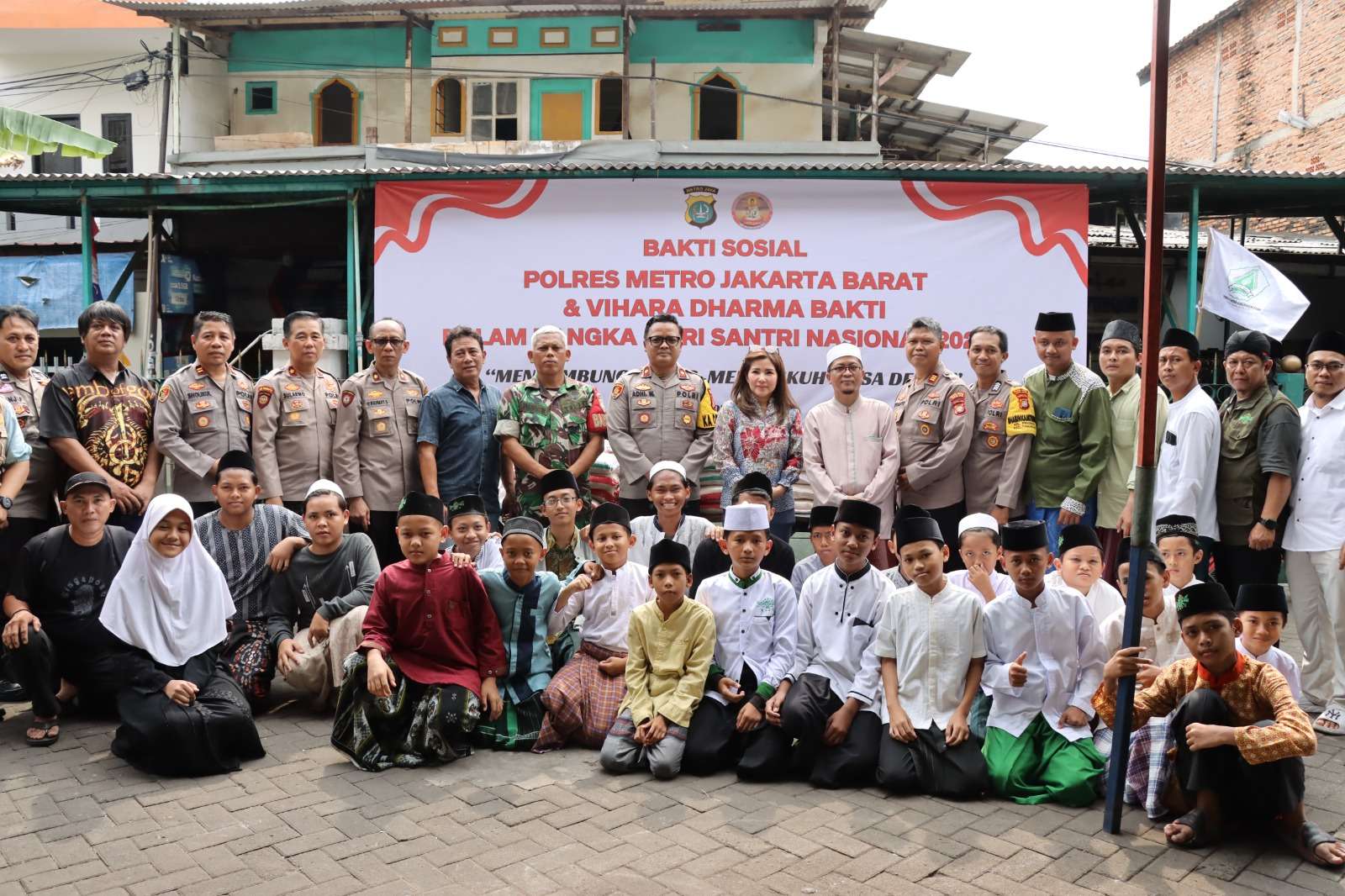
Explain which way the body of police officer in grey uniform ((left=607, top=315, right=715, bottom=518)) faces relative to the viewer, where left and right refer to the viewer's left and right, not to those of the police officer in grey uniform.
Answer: facing the viewer

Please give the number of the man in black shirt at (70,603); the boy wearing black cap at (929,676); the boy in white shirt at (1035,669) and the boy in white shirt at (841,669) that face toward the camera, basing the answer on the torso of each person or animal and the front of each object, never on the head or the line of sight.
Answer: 4

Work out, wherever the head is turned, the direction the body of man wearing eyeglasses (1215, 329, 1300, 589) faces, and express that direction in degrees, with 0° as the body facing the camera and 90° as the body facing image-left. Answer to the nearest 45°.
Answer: approximately 45°

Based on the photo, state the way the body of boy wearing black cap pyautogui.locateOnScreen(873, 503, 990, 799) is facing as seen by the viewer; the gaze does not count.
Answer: toward the camera

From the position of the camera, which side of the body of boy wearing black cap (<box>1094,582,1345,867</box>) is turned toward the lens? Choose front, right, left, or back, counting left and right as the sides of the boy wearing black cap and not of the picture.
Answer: front

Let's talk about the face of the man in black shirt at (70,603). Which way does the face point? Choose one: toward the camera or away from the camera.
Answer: toward the camera

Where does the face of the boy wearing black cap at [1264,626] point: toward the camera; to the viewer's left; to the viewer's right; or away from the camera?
toward the camera

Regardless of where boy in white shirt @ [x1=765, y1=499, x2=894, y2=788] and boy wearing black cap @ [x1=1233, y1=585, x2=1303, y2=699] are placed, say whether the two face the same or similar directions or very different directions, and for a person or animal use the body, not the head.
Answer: same or similar directions

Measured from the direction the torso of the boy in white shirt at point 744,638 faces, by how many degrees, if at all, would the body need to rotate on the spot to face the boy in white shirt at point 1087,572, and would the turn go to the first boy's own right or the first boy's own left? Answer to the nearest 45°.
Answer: approximately 90° to the first boy's own left

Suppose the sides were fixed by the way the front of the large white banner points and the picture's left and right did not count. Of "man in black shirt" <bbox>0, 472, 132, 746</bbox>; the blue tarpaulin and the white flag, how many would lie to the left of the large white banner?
1

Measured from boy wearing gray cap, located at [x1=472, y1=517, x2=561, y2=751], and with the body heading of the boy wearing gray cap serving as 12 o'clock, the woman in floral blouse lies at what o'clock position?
The woman in floral blouse is roughly at 8 o'clock from the boy wearing gray cap.

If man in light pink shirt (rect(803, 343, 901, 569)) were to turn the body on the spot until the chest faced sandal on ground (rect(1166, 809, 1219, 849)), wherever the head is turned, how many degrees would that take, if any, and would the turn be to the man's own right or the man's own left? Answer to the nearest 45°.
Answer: approximately 45° to the man's own left

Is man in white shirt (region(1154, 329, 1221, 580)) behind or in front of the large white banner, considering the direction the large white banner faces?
in front

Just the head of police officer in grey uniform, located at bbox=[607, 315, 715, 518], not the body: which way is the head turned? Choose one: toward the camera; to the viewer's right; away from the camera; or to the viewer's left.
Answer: toward the camera

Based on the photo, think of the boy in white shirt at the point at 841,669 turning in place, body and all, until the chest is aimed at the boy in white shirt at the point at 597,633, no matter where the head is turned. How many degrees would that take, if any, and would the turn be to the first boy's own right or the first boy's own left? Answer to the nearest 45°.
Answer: approximately 90° to the first boy's own right

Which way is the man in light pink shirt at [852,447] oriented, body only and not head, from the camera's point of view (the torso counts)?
toward the camera

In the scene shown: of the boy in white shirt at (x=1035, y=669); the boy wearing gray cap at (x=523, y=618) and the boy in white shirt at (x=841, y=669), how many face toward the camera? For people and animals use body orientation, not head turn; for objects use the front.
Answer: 3

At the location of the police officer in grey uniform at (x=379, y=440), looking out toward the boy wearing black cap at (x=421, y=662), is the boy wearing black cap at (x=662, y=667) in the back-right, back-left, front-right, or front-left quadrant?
front-left
